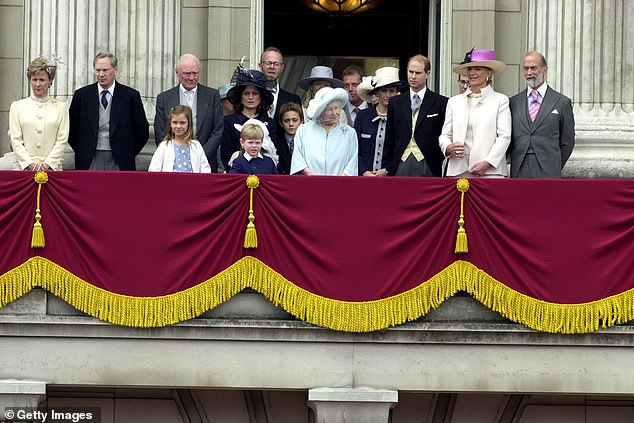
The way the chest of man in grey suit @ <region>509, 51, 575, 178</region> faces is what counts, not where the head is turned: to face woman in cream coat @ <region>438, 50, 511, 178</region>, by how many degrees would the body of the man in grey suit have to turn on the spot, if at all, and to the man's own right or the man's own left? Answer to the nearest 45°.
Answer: approximately 45° to the man's own right

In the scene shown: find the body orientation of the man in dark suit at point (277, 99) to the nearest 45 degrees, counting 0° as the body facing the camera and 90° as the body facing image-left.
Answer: approximately 0°

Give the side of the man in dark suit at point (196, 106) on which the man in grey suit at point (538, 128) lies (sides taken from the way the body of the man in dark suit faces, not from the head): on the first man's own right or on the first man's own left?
on the first man's own left

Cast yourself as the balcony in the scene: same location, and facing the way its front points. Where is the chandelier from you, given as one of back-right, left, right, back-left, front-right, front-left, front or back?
back

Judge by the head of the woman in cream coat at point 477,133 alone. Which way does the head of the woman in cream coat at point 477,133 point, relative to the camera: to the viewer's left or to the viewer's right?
to the viewer's left

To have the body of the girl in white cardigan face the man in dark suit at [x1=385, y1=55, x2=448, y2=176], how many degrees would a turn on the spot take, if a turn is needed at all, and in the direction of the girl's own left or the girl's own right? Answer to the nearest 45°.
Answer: approximately 90° to the girl's own left

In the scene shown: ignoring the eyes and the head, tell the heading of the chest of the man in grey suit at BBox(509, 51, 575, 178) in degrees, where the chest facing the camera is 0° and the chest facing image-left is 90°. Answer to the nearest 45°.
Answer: approximately 45°
